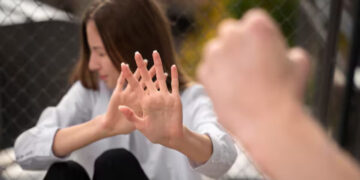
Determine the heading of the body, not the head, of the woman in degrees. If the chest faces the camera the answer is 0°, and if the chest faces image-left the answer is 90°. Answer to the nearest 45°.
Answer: approximately 0°

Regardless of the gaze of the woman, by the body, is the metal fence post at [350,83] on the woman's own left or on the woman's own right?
on the woman's own left

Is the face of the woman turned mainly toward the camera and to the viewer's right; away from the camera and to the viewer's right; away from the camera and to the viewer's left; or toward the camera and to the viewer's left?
toward the camera and to the viewer's left
